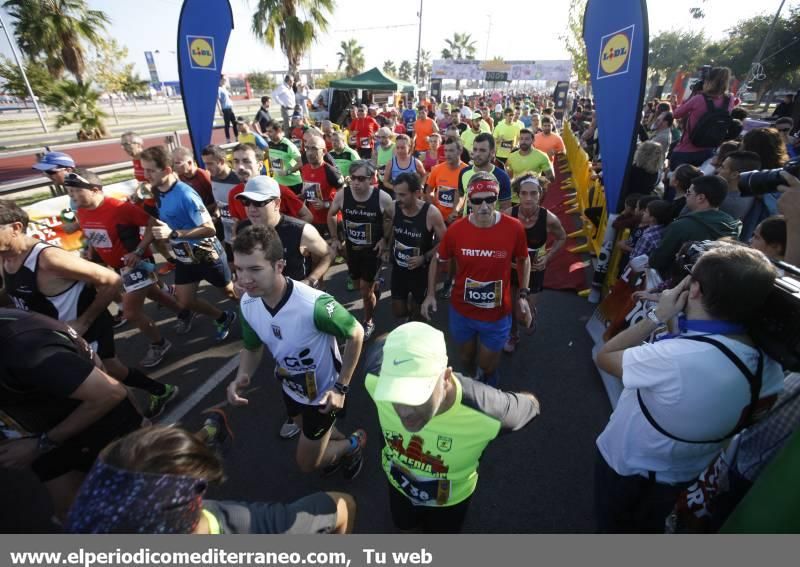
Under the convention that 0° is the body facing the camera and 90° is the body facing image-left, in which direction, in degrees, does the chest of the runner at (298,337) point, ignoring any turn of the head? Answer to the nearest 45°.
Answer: approximately 45°

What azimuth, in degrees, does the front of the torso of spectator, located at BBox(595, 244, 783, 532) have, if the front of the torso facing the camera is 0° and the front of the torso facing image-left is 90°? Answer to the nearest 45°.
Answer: approximately 135°

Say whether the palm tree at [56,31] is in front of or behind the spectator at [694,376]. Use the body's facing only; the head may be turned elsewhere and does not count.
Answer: in front

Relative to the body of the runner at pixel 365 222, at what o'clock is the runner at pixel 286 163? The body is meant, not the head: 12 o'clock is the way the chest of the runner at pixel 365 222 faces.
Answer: the runner at pixel 286 163 is roughly at 5 o'clock from the runner at pixel 365 222.

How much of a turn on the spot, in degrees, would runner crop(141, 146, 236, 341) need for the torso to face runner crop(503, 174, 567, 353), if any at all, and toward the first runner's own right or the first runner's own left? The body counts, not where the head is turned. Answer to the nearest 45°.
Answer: approximately 90° to the first runner's own left

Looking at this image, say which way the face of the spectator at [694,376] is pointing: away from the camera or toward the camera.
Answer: away from the camera

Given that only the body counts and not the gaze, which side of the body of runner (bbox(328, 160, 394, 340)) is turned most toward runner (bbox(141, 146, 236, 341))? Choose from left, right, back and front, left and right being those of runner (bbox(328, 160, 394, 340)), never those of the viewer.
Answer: right

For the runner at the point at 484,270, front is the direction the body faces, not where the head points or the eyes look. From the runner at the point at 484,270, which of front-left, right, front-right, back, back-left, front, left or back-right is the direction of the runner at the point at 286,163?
back-right

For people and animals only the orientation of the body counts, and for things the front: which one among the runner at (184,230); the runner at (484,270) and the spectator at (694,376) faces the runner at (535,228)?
the spectator

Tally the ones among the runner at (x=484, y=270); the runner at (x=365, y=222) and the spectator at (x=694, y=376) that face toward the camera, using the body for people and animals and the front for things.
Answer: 2

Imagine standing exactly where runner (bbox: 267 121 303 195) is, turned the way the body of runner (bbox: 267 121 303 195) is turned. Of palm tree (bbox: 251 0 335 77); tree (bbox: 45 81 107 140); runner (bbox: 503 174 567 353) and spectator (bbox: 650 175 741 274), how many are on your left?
2

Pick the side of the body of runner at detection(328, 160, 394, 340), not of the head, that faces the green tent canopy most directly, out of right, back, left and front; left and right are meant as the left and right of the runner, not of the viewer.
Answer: back
